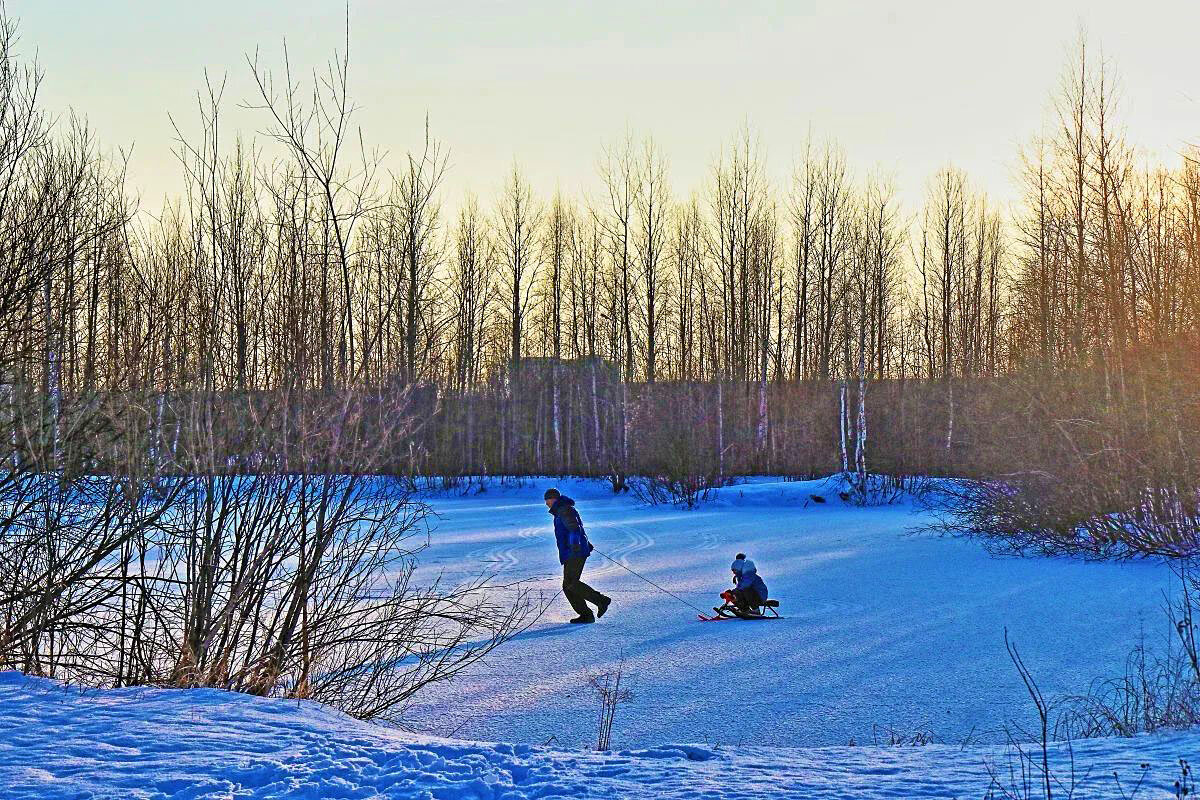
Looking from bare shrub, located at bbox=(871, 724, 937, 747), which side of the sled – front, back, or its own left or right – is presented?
left

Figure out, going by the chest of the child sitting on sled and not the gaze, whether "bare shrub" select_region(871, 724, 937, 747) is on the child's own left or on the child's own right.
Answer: on the child's own left

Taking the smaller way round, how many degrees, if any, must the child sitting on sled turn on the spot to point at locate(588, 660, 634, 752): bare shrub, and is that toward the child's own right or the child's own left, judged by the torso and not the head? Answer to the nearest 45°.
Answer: approximately 90° to the child's own left

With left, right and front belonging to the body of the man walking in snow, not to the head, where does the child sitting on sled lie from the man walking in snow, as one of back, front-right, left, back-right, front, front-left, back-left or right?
back

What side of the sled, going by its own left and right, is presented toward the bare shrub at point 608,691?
left

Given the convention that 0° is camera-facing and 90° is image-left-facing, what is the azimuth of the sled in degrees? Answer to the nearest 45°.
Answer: approximately 90°

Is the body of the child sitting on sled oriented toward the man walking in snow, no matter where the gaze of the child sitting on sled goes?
yes

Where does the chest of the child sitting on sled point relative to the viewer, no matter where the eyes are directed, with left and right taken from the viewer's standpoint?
facing to the left of the viewer

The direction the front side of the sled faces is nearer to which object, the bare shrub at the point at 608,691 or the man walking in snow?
the man walking in snow

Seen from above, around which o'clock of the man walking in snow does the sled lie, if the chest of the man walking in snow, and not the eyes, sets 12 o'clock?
The sled is roughly at 6 o'clock from the man walking in snow.

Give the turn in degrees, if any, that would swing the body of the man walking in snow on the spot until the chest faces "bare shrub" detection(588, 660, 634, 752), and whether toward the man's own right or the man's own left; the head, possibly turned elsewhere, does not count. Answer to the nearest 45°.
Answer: approximately 90° to the man's own left

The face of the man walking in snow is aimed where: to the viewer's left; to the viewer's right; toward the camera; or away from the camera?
to the viewer's left

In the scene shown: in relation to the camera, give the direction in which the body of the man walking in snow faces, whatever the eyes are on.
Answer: to the viewer's left
